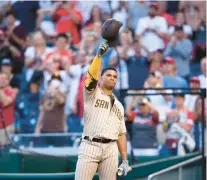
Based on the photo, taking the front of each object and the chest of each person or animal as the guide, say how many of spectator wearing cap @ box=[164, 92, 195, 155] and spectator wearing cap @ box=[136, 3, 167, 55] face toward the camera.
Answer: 2

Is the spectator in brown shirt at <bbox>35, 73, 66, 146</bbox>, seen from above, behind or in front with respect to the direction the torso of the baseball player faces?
behind

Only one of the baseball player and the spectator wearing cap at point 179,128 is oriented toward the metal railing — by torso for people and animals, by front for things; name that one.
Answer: the spectator wearing cap

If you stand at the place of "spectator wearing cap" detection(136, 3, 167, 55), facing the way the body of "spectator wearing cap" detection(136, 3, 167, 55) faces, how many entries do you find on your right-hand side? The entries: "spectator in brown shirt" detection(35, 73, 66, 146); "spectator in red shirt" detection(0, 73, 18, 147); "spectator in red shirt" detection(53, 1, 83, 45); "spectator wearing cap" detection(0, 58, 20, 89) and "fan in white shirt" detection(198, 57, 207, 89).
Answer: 4
